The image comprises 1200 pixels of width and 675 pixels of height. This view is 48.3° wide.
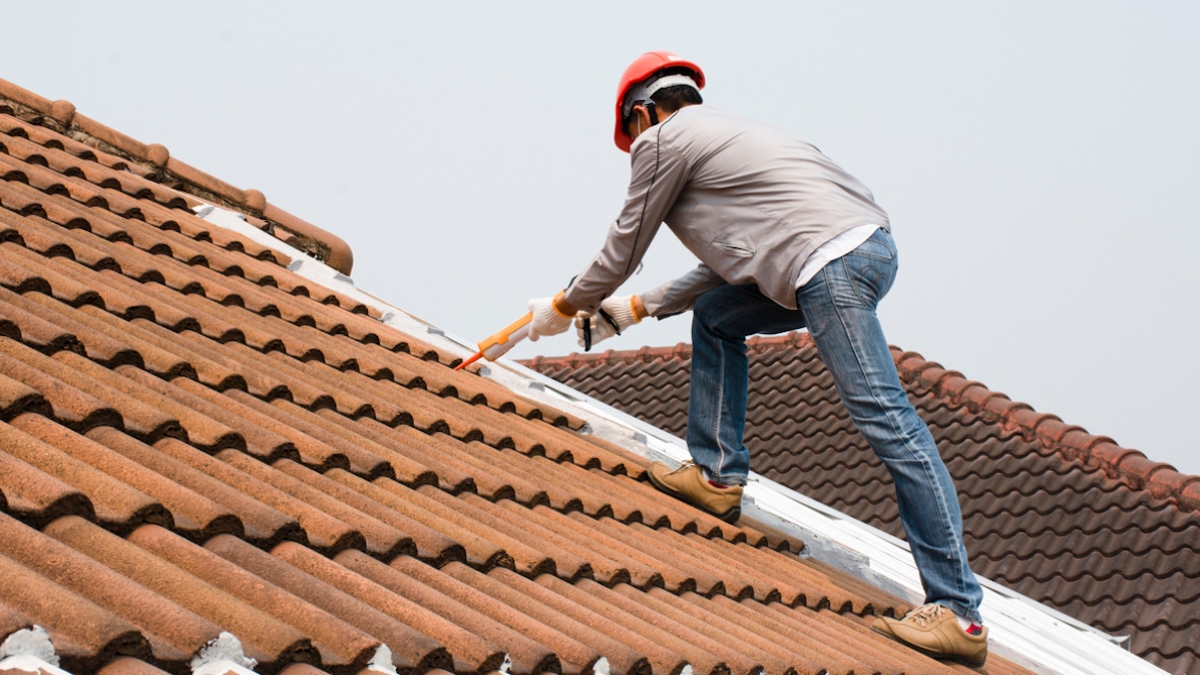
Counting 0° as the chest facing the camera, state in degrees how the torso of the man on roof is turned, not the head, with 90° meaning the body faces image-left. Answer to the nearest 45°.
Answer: approximately 90°
